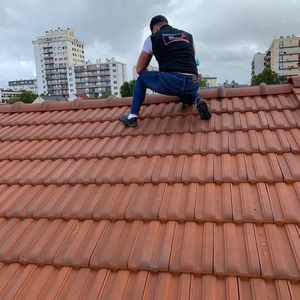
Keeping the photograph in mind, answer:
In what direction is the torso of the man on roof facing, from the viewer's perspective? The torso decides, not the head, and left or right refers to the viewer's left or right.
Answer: facing away from the viewer and to the left of the viewer
